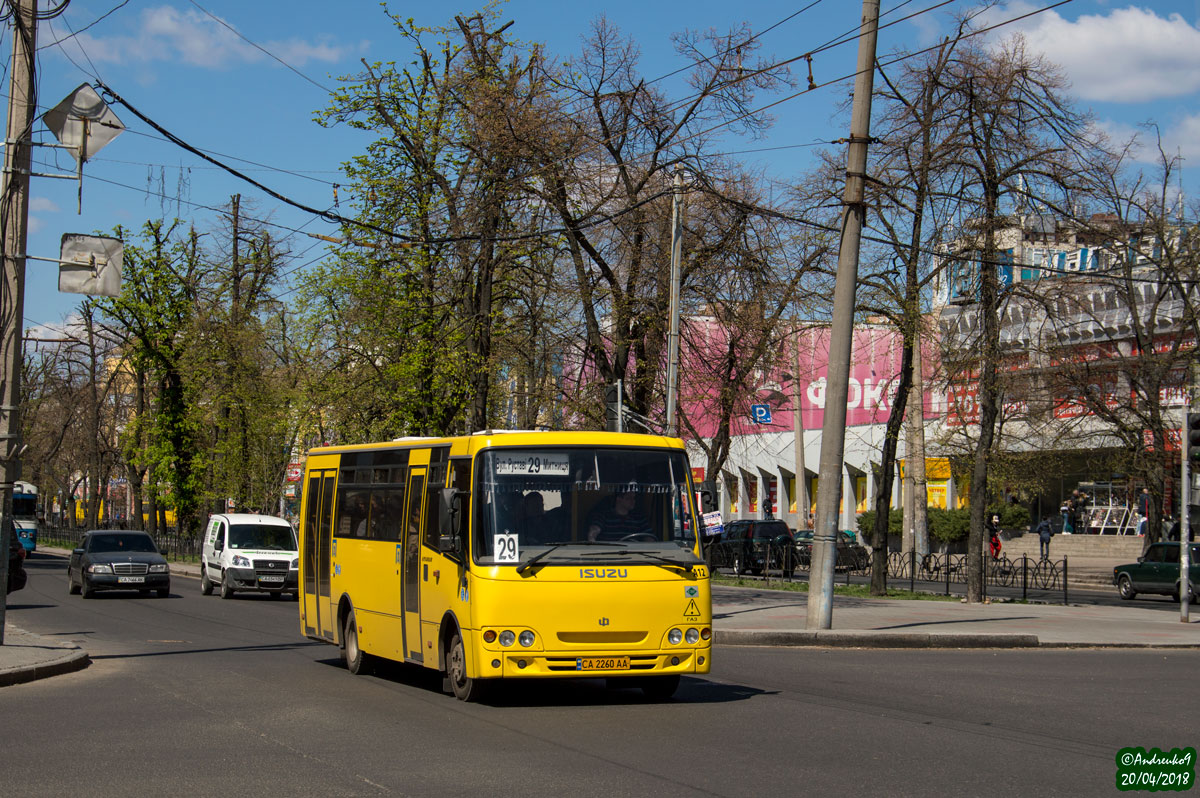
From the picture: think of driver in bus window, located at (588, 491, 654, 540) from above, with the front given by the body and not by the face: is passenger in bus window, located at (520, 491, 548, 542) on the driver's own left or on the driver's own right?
on the driver's own right

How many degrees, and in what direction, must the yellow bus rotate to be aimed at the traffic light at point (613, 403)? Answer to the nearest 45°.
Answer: approximately 135° to its left

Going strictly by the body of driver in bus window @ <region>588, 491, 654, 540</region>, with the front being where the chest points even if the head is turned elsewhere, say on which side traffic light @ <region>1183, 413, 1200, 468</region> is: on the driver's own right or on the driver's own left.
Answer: on the driver's own left

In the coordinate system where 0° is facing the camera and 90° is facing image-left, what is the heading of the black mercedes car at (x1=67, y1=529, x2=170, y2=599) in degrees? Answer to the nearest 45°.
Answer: approximately 0°

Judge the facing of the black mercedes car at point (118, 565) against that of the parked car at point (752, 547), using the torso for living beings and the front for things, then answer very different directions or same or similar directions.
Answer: very different directions

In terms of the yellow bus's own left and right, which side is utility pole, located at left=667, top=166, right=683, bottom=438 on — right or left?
on its left

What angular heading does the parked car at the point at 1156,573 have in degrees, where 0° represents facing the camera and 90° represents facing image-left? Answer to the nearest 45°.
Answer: approximately 90°

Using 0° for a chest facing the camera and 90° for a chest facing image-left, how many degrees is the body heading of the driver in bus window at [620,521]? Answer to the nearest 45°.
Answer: approximately 315°

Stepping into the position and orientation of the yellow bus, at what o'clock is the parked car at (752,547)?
The parked car is roughly at 8 o'clock from the yellow bus.

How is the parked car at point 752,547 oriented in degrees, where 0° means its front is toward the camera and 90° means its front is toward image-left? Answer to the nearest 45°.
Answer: approximately 135°
